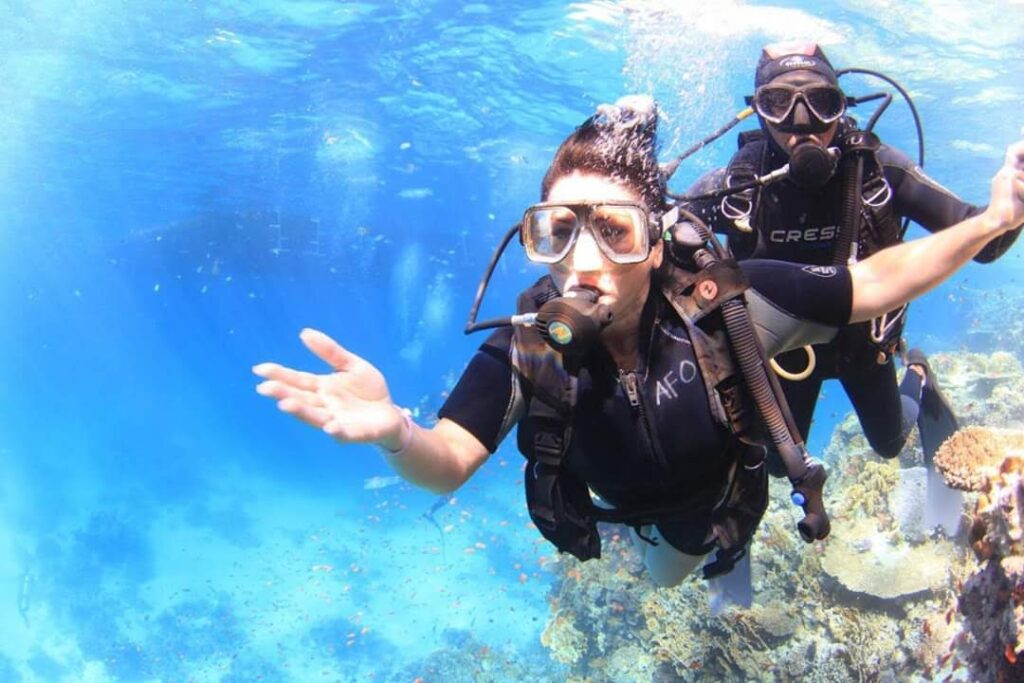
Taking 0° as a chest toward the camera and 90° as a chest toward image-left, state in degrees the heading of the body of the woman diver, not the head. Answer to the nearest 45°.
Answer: approximately 0°

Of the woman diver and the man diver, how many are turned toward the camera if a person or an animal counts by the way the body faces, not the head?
2

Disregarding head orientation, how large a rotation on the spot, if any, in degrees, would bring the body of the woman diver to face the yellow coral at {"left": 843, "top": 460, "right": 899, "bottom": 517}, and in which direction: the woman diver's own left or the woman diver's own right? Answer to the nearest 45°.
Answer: approximately 135° to the woman diver's own left

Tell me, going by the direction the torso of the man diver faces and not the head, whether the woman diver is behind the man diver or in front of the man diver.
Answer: in front

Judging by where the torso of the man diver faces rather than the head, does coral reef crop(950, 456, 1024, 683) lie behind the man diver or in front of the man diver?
in front
